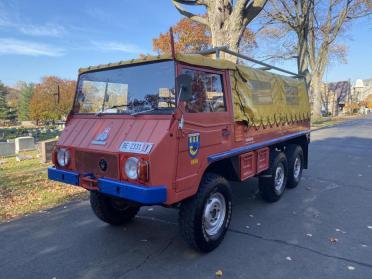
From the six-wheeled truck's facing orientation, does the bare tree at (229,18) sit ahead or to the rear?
to the rear

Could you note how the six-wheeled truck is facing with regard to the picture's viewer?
facing the viewer and to the left of the viewer
